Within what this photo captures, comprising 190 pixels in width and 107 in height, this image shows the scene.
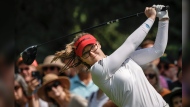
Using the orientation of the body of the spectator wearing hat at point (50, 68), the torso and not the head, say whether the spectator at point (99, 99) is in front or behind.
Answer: in front

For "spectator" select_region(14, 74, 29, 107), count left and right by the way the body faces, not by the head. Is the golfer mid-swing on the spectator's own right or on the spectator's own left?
on the spectator's own left

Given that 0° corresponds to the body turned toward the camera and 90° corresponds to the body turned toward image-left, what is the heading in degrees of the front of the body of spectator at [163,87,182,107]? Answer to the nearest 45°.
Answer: approximately 0°

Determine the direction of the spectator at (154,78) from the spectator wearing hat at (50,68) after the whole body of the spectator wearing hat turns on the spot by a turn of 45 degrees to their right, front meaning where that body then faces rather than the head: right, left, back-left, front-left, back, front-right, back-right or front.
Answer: left

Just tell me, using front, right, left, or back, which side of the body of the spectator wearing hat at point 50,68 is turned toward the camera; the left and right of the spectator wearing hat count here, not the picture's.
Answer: front

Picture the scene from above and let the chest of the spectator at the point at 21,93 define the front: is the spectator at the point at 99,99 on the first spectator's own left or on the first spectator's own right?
on the first spectator's own left

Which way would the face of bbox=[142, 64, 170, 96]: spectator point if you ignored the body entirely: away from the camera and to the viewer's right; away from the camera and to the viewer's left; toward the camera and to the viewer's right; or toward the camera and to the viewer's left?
toward the camera and to the viewer's left

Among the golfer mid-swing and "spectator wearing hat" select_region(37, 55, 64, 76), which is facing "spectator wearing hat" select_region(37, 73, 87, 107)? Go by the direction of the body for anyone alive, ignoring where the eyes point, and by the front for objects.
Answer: "spectator wearing hat" select_region(37, 55, 64, 76)

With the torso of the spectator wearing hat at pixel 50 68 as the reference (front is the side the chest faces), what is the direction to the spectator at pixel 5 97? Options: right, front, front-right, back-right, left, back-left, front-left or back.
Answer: front
